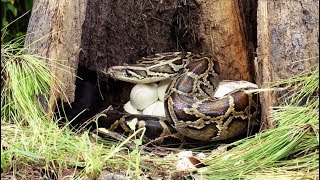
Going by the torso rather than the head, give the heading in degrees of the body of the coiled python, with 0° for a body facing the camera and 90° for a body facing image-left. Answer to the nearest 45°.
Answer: approximately 90°

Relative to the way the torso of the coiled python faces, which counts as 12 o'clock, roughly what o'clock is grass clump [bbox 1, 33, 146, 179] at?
The grass clump is roughly at 11 o'clock from the coiled python.
